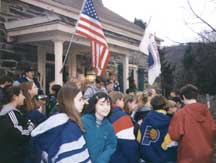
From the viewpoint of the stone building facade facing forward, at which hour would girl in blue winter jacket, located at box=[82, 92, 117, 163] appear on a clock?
The girl in blue winter jacket is roughly at 1 o'clock from the stone building facade.

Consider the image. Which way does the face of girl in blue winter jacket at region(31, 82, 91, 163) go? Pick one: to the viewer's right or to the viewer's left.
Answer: to the viewer's right

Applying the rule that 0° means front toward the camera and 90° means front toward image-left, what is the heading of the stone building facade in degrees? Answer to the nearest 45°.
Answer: approximately 315°

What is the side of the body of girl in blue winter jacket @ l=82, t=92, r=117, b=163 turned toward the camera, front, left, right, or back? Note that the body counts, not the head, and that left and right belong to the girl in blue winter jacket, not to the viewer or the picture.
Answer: front

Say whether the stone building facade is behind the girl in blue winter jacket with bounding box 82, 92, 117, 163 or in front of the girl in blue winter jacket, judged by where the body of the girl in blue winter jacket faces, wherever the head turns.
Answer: behind

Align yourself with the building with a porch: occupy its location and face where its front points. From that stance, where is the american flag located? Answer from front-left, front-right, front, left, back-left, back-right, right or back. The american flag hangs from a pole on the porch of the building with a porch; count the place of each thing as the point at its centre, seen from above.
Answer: front

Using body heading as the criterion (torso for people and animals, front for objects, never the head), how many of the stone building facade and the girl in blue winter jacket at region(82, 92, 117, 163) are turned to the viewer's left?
0

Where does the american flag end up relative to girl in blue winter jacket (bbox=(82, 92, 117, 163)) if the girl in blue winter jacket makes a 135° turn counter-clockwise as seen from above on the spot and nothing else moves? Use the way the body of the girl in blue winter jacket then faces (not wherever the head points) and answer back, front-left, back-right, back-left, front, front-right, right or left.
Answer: front-left
